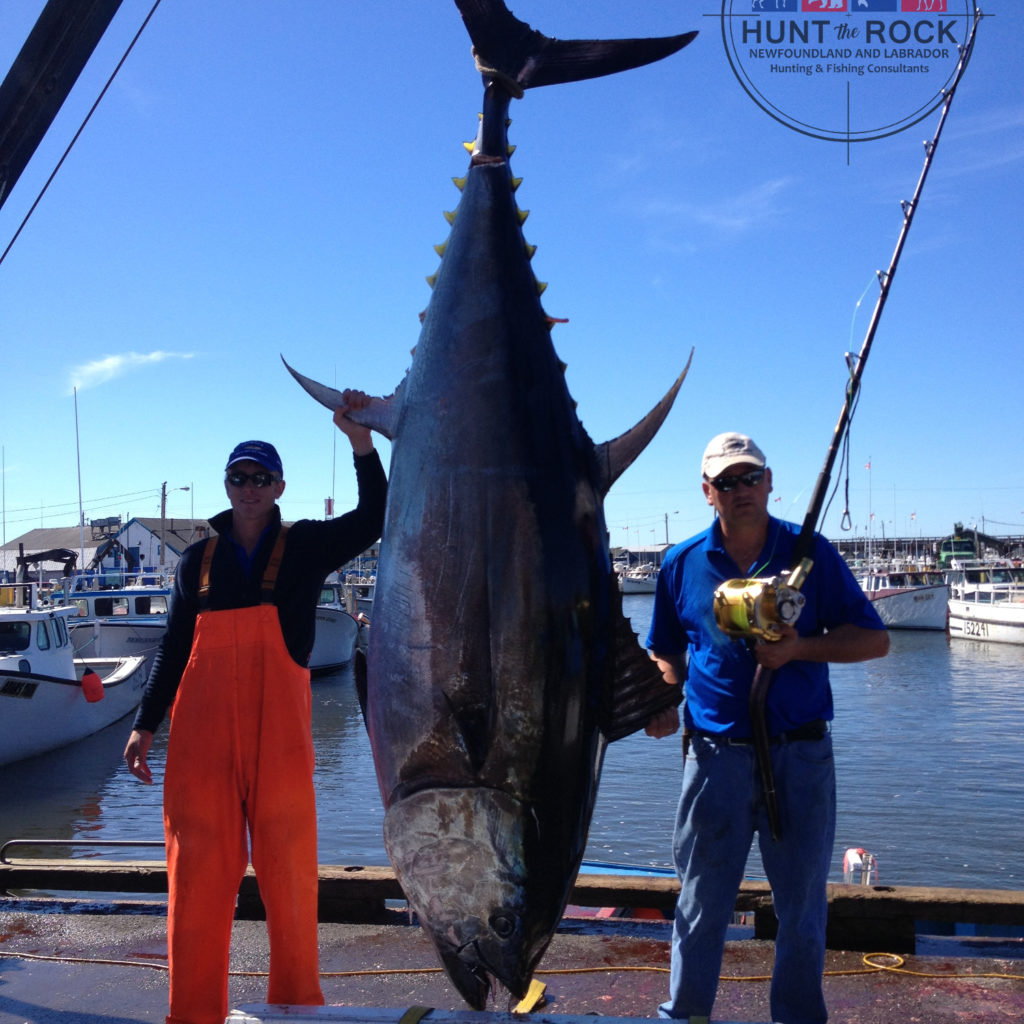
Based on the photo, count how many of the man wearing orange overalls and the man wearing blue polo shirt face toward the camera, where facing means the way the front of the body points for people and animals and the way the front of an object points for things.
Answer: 2

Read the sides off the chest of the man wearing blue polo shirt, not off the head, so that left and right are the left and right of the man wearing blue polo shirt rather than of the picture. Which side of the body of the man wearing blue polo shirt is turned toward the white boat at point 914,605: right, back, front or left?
back

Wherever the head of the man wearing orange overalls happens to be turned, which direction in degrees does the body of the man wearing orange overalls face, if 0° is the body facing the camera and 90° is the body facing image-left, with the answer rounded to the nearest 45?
approximately 0°

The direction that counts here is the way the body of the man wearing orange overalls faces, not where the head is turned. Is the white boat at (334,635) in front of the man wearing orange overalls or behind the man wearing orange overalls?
behind

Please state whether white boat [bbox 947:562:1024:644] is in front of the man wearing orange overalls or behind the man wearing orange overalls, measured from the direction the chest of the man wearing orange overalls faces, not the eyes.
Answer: behind

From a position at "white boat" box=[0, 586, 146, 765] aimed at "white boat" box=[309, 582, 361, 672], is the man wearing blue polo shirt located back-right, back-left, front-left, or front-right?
back-right

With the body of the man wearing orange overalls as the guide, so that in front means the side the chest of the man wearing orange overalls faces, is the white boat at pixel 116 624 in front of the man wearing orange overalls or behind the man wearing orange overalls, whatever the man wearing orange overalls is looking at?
behind

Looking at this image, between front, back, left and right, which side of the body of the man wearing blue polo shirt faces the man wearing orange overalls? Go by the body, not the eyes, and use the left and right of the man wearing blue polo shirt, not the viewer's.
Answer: right
